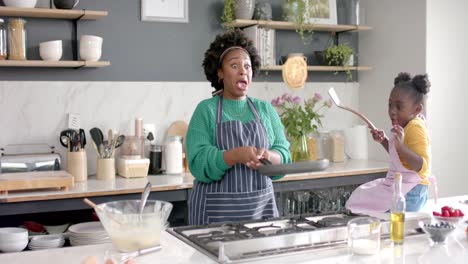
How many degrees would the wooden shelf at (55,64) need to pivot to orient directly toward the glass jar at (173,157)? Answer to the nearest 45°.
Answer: approximately 90° to its left

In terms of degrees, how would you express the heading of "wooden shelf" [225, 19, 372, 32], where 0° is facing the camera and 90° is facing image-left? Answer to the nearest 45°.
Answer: approximately 0°

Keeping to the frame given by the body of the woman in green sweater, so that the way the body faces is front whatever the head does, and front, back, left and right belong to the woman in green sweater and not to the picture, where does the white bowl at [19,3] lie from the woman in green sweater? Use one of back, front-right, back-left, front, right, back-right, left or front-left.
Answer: back

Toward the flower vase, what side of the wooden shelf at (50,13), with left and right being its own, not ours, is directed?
left

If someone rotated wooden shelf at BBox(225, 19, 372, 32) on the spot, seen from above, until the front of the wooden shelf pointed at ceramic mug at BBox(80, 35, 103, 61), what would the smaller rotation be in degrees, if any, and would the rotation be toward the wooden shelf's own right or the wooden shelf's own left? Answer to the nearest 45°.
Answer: approximately 45° to the wooden shelf's own right

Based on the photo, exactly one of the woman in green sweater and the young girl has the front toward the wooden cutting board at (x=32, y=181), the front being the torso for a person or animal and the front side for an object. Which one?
the young girl

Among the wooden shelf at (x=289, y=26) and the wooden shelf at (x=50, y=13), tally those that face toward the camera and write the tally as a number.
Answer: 2

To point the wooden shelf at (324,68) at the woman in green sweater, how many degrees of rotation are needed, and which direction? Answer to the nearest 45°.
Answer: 0° — it already faces them
